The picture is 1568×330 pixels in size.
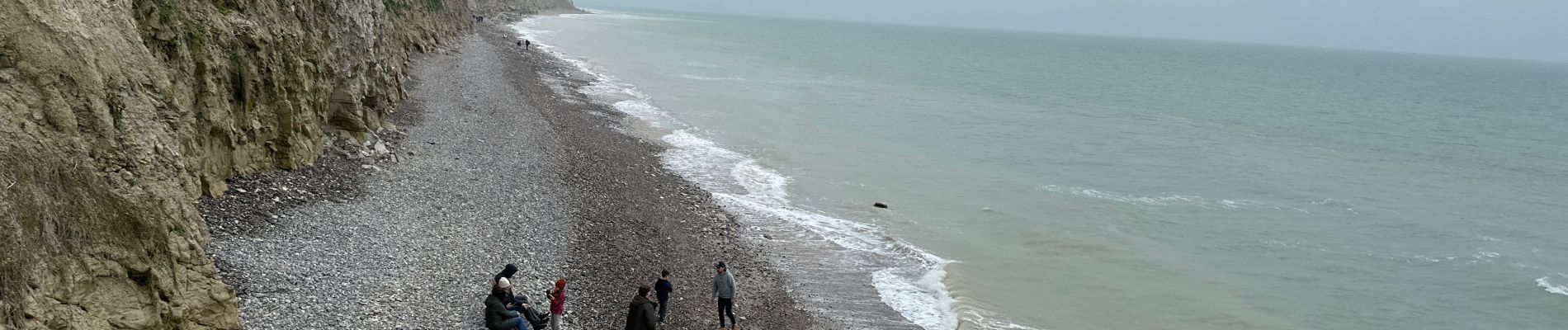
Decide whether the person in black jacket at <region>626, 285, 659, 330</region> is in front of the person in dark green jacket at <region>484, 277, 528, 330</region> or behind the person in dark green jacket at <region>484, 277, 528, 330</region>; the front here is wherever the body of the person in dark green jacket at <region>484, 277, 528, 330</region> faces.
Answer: in front

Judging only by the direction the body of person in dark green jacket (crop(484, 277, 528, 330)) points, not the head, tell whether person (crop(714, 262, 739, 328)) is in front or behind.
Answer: in front

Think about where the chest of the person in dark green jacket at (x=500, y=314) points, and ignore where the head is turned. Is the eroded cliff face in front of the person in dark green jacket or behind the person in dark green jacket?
behind

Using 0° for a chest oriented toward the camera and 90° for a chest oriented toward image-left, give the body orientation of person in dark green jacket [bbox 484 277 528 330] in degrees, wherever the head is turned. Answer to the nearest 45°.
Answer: approximately 270°

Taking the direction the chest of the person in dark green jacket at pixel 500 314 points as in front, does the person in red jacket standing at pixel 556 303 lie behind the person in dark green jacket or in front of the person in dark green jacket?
in front

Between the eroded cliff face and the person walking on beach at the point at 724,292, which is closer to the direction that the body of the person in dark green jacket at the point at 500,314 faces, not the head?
the person walking on beach

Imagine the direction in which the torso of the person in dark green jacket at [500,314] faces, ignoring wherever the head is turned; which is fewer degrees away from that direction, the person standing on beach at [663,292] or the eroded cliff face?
the person standing on beach
